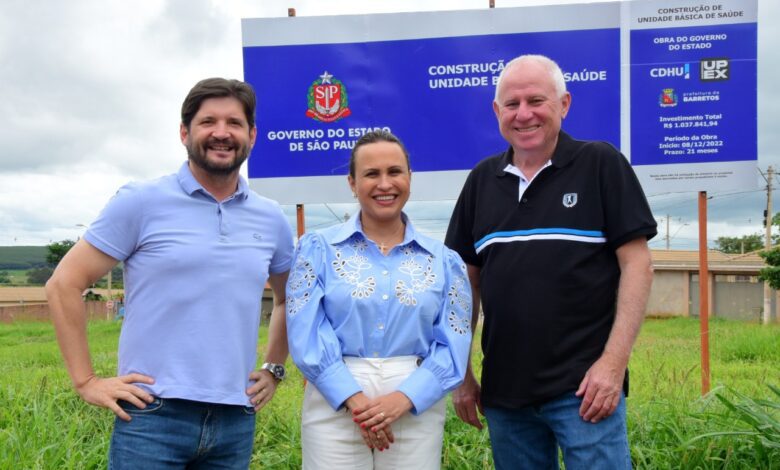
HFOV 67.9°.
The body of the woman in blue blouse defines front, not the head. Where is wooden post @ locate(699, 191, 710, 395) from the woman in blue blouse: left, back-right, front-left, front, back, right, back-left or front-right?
back-left

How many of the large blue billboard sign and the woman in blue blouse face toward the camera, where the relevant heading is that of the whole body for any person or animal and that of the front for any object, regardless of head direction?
2

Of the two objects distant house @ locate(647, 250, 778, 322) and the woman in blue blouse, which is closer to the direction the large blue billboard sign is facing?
the woman in blue blouse

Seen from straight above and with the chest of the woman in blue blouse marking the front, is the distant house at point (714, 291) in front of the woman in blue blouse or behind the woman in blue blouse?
behind

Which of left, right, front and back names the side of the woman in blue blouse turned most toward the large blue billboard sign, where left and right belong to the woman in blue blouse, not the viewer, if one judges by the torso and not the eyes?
back

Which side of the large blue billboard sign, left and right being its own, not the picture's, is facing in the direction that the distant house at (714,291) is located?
back

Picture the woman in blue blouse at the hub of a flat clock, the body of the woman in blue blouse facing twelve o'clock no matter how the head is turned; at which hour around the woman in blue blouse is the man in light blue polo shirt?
The man in light blue polo shirt is roughly at 3 o'clock from the woman in blue blouse.

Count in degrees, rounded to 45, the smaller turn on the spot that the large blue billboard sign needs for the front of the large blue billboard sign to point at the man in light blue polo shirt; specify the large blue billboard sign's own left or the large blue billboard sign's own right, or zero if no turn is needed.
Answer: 0° — it already faces them
